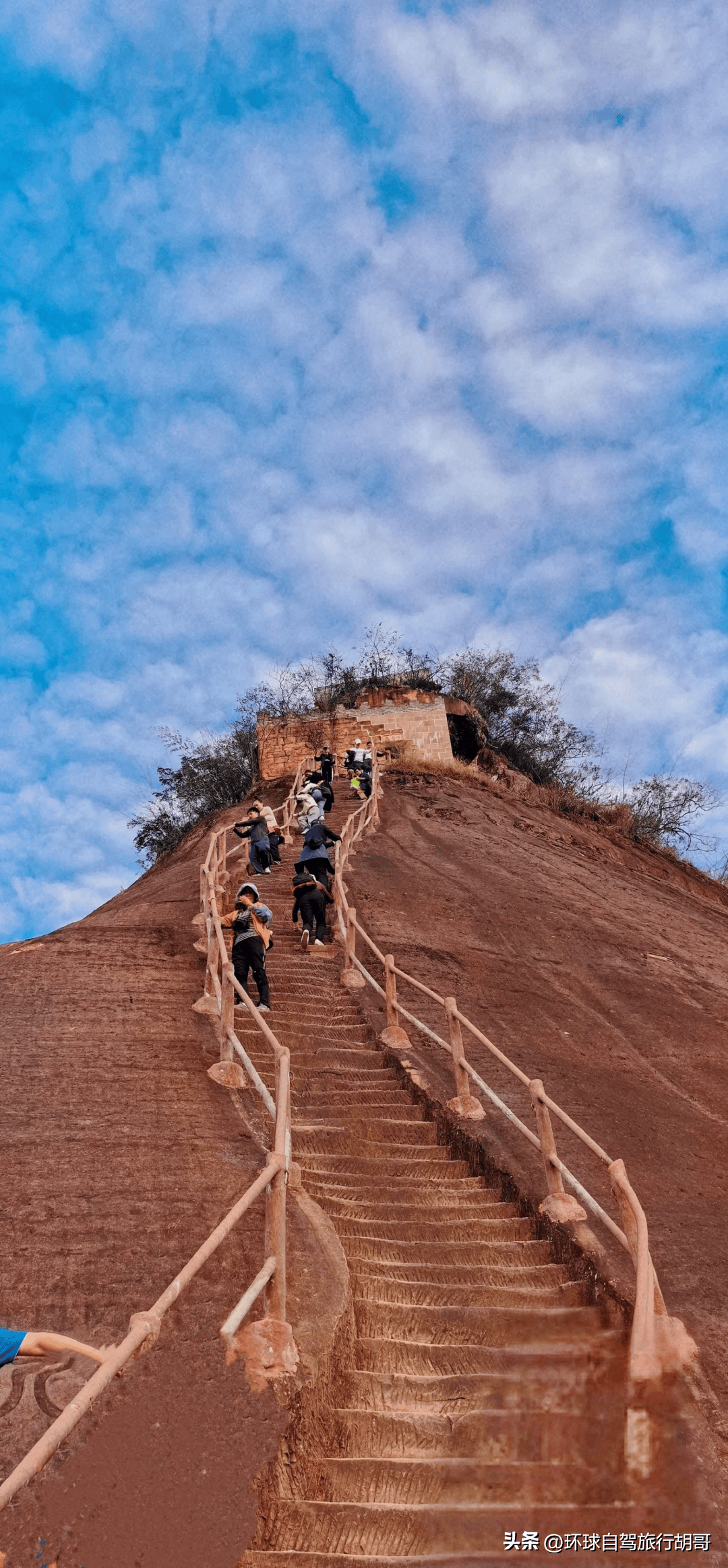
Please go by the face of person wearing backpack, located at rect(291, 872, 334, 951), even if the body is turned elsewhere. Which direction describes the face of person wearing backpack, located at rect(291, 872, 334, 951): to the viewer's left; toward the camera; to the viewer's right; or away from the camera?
away from the camera

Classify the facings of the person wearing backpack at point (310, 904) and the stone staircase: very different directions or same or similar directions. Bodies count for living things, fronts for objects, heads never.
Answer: very different directions

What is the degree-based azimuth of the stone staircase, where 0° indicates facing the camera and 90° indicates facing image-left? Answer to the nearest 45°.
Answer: approximately 0°

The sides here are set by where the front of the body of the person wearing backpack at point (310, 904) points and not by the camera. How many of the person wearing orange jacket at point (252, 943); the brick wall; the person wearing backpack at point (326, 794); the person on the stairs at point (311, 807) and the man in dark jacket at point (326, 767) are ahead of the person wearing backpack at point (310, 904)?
4

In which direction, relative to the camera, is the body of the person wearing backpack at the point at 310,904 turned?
away from the camera
